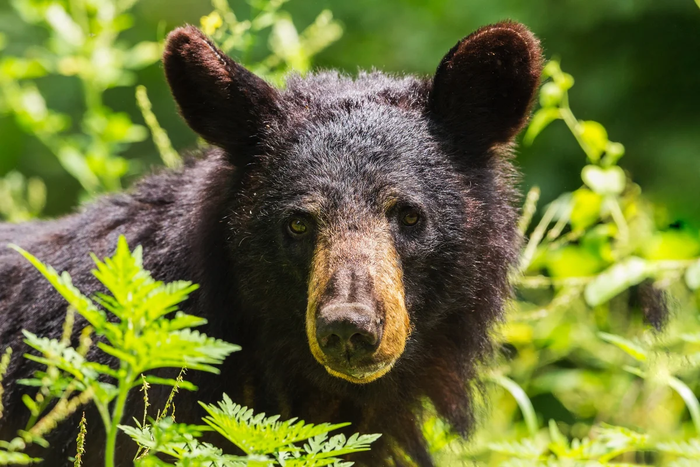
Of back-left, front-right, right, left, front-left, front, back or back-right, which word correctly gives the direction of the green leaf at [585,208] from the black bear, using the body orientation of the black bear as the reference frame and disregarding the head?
left

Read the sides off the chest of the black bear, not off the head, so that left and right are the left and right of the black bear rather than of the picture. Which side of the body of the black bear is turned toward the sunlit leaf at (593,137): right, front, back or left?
left

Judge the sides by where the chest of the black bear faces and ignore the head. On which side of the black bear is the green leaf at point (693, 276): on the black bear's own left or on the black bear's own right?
on the black bear's own left

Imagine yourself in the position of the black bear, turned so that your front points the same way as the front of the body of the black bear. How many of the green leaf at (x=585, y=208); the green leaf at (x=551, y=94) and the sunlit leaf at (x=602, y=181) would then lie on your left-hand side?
3

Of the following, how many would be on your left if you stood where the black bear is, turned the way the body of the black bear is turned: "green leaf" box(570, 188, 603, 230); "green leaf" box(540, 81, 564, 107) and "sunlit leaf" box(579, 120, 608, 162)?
3

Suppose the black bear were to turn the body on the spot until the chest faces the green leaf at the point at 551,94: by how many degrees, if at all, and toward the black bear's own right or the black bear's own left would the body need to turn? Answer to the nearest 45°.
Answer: approximately 90° to the black bear's own left

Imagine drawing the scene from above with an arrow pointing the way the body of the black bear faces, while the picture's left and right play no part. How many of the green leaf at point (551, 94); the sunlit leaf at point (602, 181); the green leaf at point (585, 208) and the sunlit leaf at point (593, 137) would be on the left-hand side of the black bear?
4

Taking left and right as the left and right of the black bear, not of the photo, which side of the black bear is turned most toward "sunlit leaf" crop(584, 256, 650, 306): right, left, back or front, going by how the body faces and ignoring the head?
left

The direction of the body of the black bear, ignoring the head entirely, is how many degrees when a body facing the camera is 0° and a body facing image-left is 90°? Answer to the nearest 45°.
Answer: approximately 315°
